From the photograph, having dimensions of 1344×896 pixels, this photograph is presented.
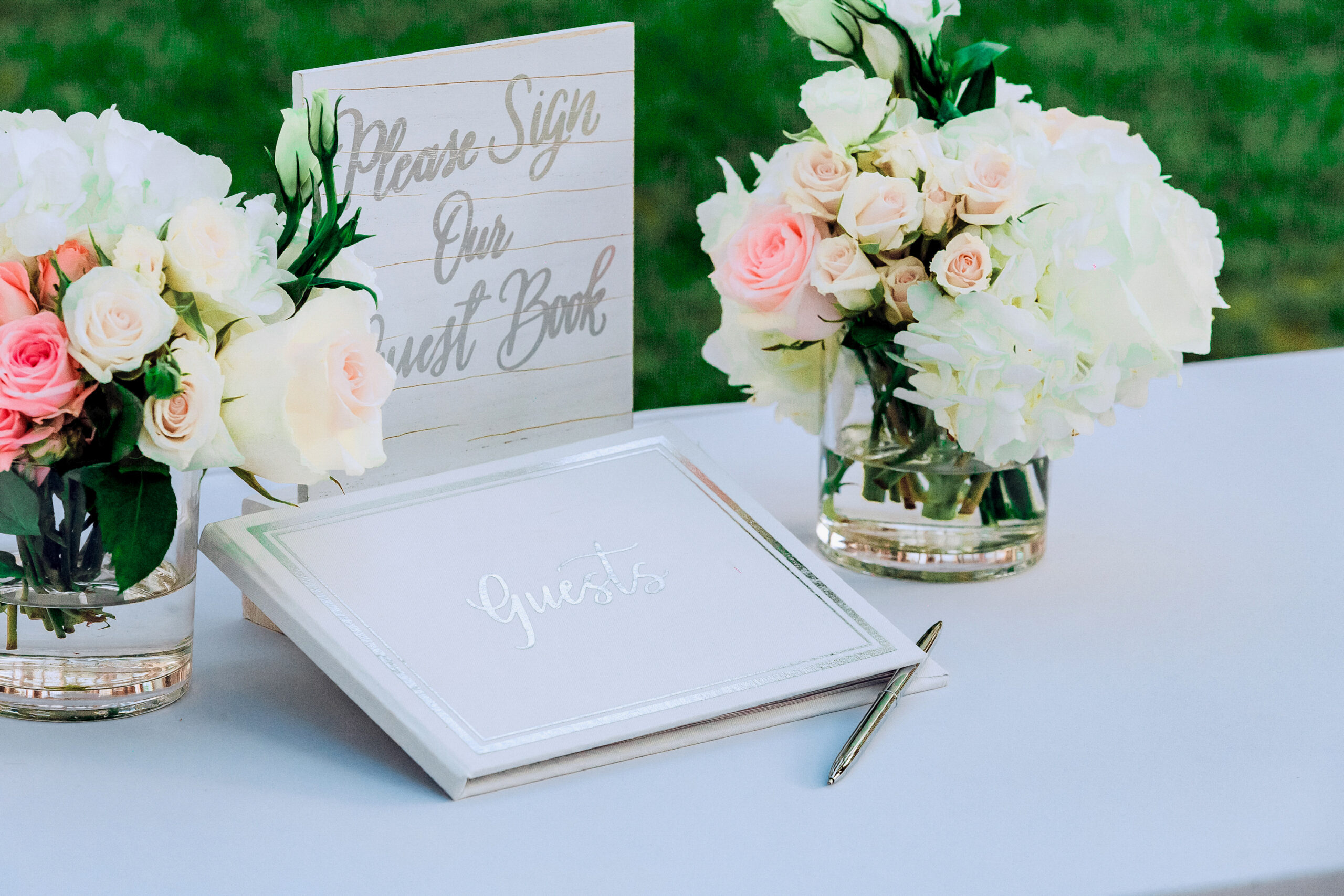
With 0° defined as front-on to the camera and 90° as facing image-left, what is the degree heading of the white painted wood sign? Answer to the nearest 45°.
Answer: approximately 315°
